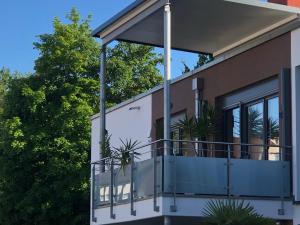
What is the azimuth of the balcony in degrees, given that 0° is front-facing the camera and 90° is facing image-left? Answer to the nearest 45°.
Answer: approximately 0°

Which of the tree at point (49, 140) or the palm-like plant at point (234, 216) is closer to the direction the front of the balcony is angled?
the palm-like plant

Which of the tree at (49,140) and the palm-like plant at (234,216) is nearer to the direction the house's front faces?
the palm-like plant

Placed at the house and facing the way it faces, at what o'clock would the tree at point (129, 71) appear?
The tree is roughly at 4 o'clock from the house.

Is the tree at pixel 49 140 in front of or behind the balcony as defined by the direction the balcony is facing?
behind

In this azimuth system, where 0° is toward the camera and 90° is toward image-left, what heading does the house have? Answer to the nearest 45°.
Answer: approximately 45°

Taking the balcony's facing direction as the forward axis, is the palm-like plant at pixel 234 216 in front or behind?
in front

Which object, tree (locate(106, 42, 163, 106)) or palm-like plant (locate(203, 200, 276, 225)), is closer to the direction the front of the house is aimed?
the palm-like plant
